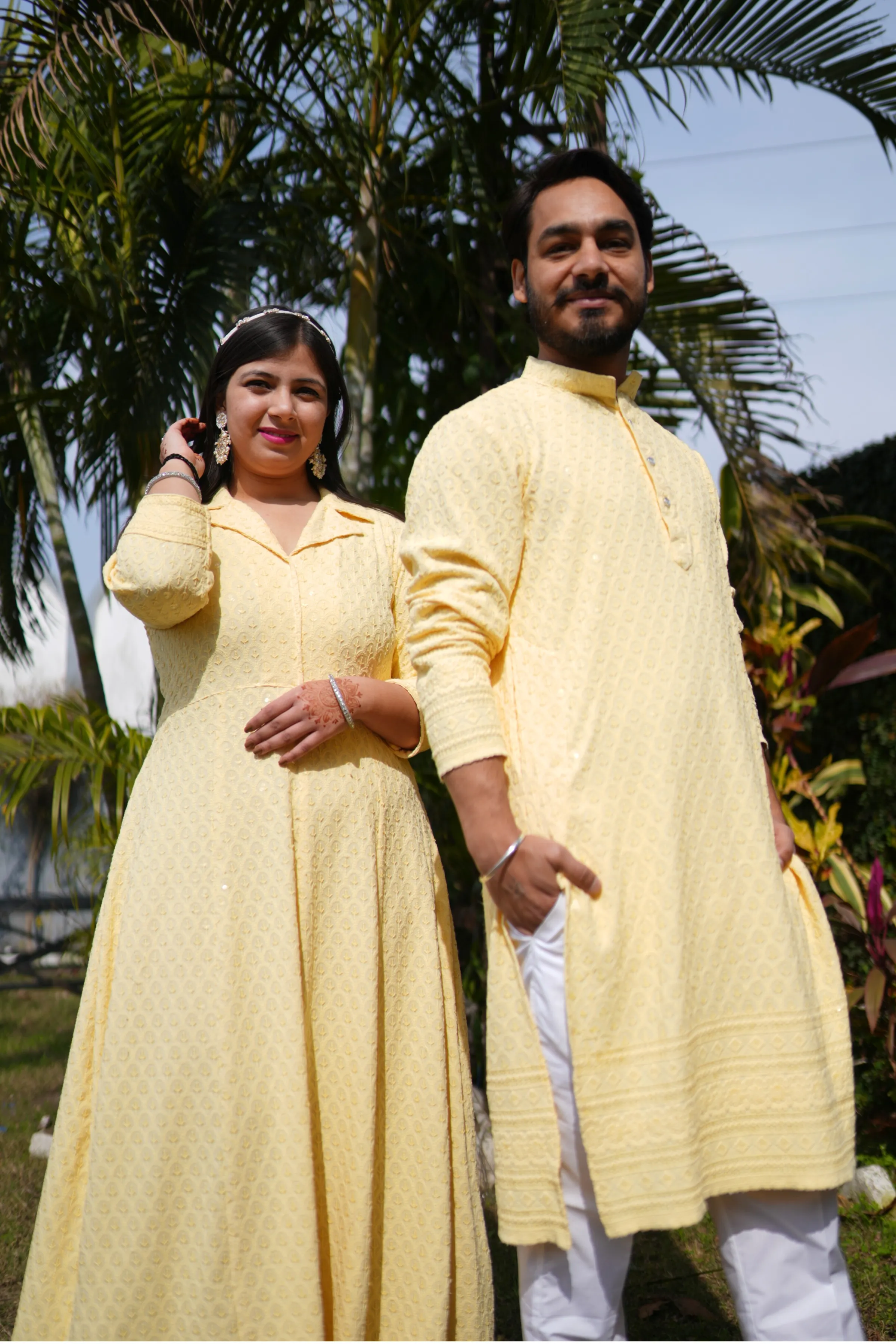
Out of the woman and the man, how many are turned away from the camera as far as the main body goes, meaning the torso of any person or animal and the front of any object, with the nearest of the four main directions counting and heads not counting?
0

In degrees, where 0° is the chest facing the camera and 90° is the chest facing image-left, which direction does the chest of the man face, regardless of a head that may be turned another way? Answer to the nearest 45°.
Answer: approximately 315°

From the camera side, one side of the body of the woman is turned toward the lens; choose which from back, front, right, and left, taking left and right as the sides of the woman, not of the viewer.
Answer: front

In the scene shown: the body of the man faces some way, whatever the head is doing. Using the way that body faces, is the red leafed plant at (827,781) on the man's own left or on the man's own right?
on the man's own left

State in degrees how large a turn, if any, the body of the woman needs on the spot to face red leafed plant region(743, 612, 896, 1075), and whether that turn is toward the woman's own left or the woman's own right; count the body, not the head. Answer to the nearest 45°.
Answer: approximately 135° to the woman's own left
